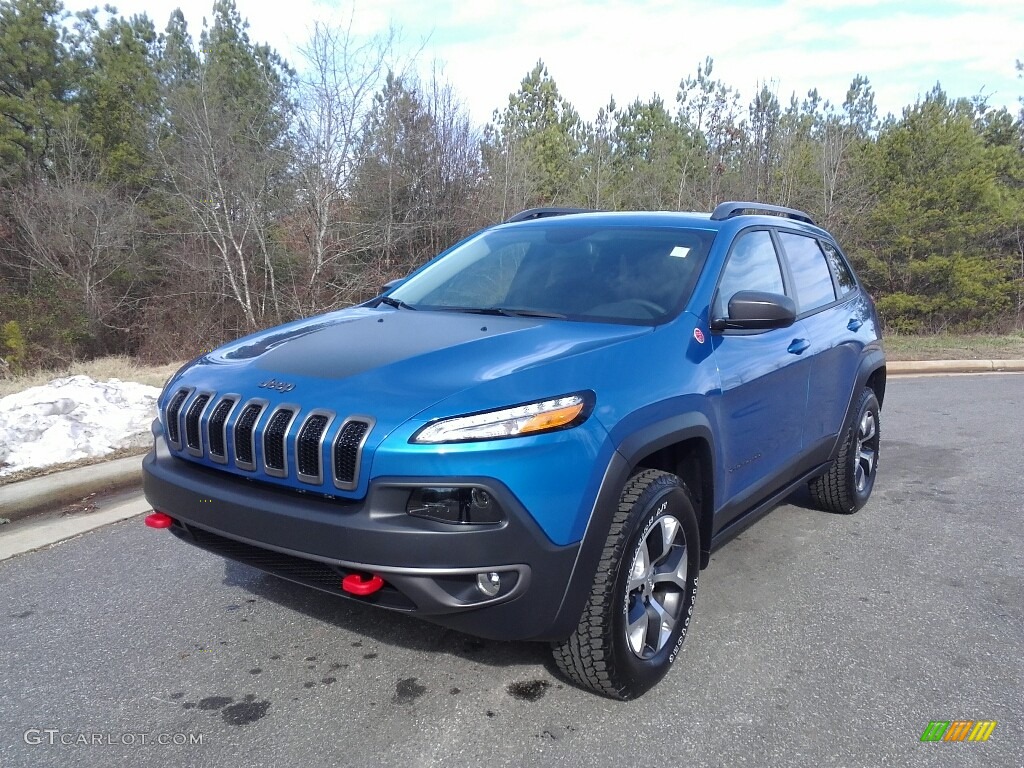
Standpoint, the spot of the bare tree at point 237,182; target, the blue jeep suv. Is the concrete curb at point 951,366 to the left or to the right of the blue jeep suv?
left

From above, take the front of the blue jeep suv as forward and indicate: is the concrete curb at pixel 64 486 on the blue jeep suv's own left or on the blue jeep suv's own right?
on the blue jeep suv's own right

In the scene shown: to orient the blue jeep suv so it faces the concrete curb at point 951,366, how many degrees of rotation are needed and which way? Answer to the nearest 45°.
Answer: approximately 180°

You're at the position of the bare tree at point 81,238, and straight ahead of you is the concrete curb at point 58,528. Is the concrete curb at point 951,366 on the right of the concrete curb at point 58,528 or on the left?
left

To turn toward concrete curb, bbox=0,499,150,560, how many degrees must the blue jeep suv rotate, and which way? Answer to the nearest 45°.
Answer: approximately 90° to its right

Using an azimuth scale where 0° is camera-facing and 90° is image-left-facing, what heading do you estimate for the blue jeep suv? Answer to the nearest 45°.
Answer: approximately 45°

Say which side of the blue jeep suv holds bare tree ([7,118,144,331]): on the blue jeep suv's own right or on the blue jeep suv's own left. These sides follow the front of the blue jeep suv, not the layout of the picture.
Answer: on the blue jeep suv's own right
